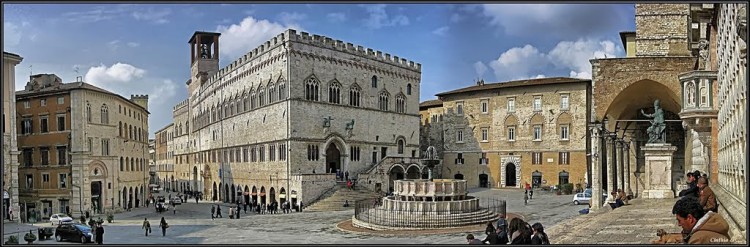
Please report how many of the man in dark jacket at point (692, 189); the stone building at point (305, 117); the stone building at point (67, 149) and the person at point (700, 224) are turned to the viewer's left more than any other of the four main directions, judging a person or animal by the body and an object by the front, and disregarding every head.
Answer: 2

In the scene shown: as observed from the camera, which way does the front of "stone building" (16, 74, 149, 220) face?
facing the viewer and to the right of the viewer

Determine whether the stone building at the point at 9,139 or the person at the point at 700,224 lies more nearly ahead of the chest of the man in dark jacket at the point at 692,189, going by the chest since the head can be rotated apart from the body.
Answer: the stone building

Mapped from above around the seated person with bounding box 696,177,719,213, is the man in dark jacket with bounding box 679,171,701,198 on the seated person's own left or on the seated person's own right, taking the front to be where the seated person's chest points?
on the seated person's own right

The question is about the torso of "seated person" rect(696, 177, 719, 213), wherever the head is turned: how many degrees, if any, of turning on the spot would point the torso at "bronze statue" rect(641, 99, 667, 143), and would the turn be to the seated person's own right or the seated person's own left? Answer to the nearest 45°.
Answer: approximately 90° to the seated person's own right

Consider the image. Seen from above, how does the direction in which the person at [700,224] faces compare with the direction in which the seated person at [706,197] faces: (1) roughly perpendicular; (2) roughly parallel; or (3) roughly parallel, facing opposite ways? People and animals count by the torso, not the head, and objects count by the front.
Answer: roughly parallel

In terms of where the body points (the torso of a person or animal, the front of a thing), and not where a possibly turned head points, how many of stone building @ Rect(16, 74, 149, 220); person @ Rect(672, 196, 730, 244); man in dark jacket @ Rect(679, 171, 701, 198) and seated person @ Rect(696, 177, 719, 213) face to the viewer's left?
3

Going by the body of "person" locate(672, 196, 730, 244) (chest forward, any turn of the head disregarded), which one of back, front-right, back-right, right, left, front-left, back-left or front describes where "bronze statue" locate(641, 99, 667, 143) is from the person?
right

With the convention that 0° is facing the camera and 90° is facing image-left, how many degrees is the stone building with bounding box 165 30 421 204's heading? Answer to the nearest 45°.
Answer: approximately 315°

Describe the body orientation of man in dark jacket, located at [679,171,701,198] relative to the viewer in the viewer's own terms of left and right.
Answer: facing to the left of the viewer

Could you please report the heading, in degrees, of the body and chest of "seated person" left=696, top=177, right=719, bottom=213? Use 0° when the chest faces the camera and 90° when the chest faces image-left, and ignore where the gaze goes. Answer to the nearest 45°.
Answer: approximately 90°

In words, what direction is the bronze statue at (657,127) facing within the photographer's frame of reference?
facing the viewer and to the left of the viewer
